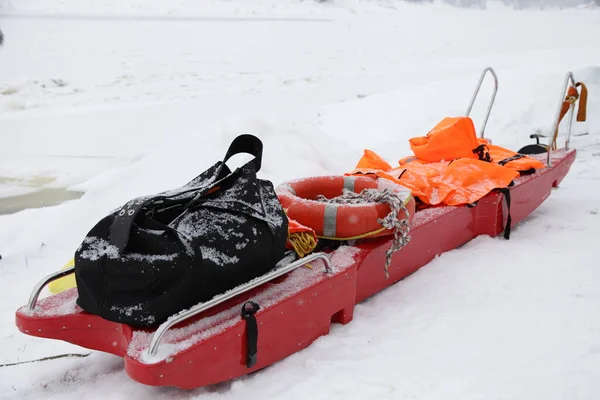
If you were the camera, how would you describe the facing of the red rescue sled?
facing the viewer and to the left of the viewer
